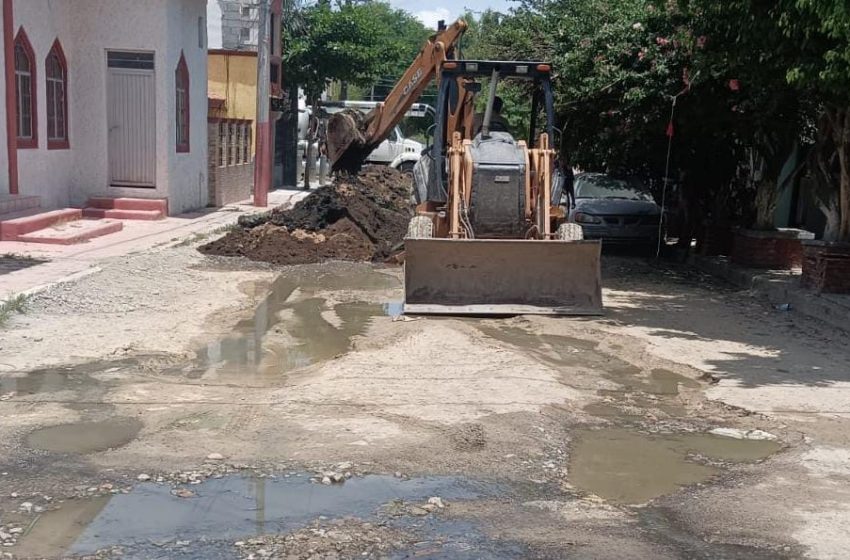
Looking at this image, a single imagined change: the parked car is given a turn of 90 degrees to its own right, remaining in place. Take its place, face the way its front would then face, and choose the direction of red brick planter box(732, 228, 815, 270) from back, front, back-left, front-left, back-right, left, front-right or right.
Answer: back-left

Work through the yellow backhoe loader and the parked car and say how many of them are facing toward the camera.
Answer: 2

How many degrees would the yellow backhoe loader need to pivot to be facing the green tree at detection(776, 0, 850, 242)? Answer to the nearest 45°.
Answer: approximately 90° to its left

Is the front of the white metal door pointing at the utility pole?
no

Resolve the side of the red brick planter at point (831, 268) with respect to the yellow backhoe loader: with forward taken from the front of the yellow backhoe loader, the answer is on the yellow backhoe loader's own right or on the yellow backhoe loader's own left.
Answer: on the yellow backhoe loader's own left

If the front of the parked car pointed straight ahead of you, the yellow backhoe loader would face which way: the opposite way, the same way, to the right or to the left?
the same way

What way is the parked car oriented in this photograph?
toward the camera

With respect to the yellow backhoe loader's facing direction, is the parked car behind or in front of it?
behind

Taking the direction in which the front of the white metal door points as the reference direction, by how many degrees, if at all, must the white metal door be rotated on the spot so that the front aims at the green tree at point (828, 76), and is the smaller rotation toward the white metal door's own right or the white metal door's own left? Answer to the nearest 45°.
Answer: approximately 45° to the white metal door's own left

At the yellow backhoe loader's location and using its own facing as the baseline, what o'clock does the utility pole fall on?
The utility pole is roughly at 5 o'clock from the yellow backhoe loader.
